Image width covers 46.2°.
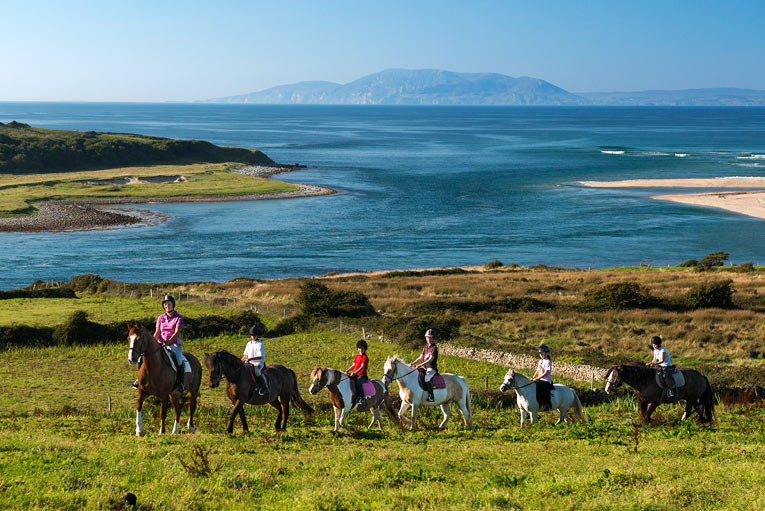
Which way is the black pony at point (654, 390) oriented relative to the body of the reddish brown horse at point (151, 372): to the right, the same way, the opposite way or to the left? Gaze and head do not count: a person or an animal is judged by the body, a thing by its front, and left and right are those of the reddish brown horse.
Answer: to the right

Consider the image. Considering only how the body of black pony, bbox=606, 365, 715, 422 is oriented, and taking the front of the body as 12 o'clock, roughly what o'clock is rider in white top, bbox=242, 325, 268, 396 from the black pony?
The rider in white top is roughly at 11 o'clock from the black pony.

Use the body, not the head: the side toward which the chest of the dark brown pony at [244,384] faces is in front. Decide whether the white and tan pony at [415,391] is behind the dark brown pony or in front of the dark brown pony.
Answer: behind

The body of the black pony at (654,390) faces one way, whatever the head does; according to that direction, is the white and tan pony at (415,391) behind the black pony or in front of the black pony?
in front

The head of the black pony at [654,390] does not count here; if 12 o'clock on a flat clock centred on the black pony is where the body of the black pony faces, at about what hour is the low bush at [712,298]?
The low bush is roughly at 3 o'clock from the black pony.

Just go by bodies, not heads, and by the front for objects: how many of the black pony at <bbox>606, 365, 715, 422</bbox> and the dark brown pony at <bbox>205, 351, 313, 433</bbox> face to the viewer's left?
2

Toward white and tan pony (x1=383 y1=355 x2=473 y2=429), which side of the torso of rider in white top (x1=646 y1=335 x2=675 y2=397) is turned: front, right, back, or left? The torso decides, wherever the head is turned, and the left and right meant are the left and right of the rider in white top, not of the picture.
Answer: front

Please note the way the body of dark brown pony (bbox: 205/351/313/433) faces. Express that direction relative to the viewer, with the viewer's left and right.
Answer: facing to the left of the viewer

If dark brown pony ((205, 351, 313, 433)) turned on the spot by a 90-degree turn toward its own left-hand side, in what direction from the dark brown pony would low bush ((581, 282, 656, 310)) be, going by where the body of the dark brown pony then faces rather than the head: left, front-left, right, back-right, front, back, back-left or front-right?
back-left

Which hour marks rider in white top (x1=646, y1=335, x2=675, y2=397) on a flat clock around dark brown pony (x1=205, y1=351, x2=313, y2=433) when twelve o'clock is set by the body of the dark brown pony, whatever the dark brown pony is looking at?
The rider in white top is roughly at 6 o'clock from the dark brown pony.

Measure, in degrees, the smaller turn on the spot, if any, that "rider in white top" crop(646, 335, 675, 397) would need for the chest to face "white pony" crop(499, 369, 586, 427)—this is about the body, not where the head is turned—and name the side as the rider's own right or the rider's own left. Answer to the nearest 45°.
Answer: approximately 45° to the rider's own right

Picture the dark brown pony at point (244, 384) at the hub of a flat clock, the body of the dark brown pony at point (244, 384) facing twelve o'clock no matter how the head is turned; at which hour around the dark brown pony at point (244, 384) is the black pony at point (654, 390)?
the black pony at point (654, 390) is roughly at 6 o'clock from the dark brown pony at point (244, 384).

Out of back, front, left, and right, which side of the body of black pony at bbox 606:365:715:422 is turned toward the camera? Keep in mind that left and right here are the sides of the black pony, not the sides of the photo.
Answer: left
